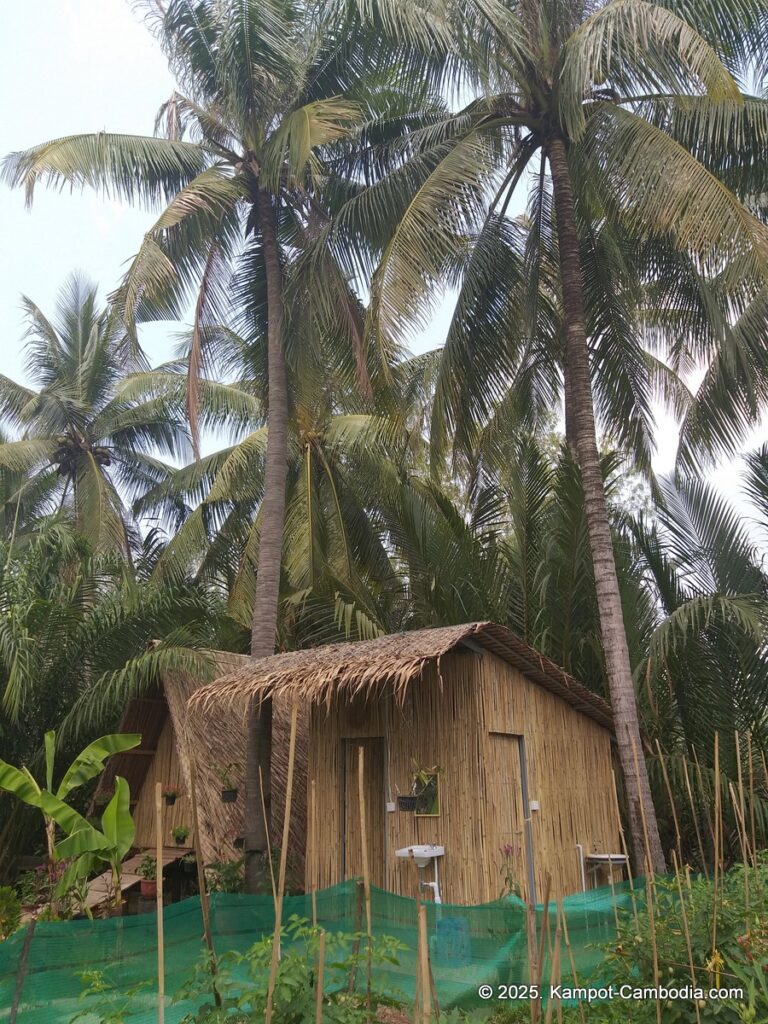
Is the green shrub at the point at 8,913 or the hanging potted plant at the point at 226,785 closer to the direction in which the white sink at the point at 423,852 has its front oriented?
the green shrub

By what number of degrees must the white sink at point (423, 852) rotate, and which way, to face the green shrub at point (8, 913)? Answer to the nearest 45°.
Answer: approximately 45° to its right

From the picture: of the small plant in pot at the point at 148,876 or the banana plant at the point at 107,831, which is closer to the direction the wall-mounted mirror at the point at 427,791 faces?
the banana plant

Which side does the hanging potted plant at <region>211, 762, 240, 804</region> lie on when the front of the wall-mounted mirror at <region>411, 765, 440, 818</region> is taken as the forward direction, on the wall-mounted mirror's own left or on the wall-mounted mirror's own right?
on the wall-mounted mirror's own right

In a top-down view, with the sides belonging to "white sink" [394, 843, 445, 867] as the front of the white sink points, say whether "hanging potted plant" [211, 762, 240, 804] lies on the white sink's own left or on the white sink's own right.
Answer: on the white sink's own right

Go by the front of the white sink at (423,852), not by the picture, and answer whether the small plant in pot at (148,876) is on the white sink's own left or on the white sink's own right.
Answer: on the white sink's own right

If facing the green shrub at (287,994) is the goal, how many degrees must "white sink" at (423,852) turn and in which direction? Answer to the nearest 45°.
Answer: approximately 45° to its left

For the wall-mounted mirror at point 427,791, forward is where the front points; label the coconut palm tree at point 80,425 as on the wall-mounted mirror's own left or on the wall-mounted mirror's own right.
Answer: on the wall-mounted mirror's own right
